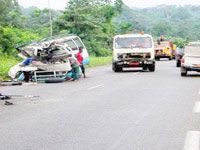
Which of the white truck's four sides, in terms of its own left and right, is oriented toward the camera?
front

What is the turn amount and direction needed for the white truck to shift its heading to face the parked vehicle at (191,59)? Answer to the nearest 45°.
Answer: approximately 45° to its left

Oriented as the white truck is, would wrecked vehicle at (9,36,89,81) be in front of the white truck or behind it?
in front
